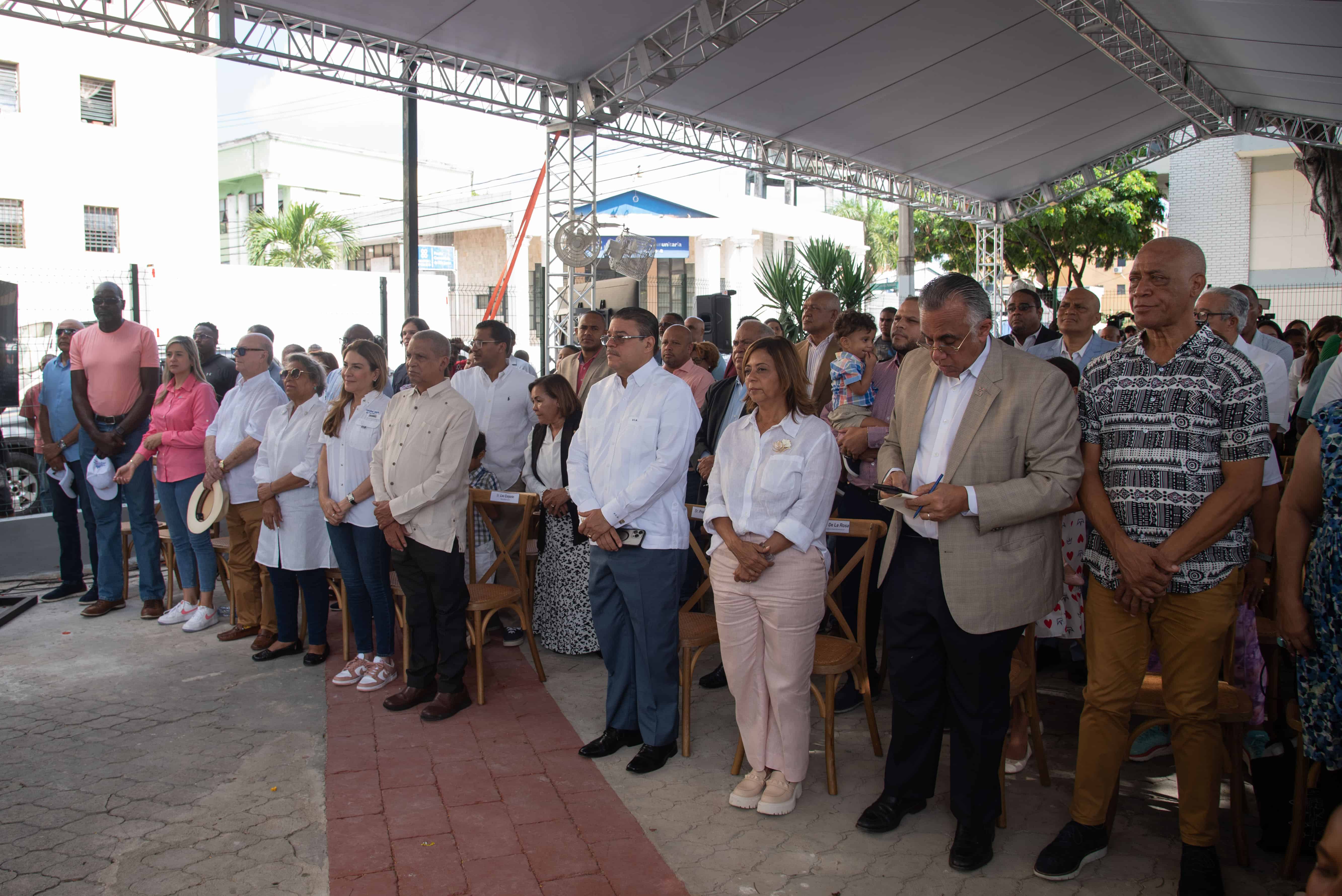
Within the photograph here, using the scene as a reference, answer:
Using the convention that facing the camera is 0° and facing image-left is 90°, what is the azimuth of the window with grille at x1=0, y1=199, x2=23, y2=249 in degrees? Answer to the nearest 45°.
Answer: approximately 0°

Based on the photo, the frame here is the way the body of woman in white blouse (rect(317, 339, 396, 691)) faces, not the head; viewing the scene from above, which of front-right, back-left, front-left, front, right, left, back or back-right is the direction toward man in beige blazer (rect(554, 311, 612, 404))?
back

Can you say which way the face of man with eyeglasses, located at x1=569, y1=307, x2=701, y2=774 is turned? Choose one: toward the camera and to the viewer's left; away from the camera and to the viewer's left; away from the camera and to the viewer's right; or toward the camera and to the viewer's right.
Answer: toward the camera and to the viewer's left

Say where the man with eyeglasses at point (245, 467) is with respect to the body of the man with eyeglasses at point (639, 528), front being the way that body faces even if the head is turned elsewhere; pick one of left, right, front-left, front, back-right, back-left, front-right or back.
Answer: right

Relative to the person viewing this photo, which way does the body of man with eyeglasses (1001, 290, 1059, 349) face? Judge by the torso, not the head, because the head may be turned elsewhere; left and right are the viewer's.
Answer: facing the viewer and to the left of the viewer

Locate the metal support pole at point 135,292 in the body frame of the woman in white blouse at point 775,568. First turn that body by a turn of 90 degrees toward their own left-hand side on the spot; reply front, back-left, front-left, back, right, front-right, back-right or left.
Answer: back

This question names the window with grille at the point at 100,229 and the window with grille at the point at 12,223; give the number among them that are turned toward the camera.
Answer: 2

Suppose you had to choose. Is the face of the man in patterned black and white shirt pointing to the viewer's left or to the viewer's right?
to the viewer's left

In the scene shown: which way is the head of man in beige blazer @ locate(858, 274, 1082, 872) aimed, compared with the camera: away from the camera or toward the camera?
toward the camera

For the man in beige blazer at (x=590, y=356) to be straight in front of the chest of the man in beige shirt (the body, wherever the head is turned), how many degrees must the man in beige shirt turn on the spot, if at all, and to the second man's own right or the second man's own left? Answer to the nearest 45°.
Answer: approximately 180°

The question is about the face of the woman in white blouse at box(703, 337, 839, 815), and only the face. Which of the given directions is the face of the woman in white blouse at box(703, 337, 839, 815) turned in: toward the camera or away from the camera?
toward the camera

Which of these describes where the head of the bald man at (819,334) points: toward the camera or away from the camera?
toward the camera

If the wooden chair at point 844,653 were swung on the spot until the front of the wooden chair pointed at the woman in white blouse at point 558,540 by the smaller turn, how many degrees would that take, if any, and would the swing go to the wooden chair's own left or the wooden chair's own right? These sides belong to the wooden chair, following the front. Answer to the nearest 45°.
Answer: approximately 90° to the wooden chair's own right

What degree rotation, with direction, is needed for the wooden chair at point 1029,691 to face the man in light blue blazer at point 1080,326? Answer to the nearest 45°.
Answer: approximately 135° to its right

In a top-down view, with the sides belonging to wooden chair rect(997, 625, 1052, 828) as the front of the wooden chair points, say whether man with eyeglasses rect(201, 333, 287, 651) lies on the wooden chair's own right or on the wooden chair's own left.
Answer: on the wooden chair's own right

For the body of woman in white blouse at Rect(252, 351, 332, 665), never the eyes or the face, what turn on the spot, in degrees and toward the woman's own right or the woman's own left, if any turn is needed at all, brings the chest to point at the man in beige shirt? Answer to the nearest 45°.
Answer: approximately 90° to the woman's own left
